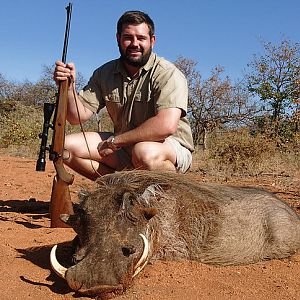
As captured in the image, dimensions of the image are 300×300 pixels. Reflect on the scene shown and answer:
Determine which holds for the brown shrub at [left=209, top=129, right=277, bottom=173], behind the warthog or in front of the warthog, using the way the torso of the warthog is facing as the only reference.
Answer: behind
